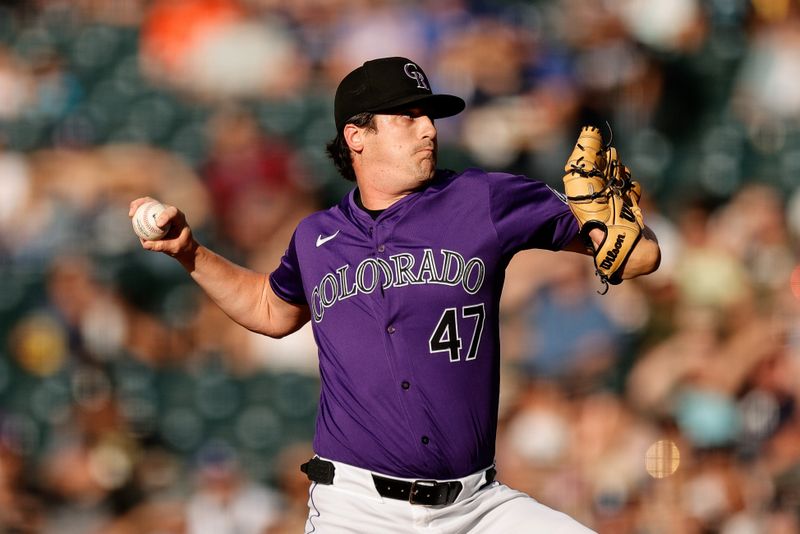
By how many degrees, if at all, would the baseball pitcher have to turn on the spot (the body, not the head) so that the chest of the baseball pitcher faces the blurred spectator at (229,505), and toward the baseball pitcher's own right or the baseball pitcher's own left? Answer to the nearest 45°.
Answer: approximately 180°

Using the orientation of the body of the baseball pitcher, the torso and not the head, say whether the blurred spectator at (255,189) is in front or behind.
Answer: behind

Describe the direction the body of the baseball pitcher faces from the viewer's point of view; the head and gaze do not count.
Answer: toward the camera
